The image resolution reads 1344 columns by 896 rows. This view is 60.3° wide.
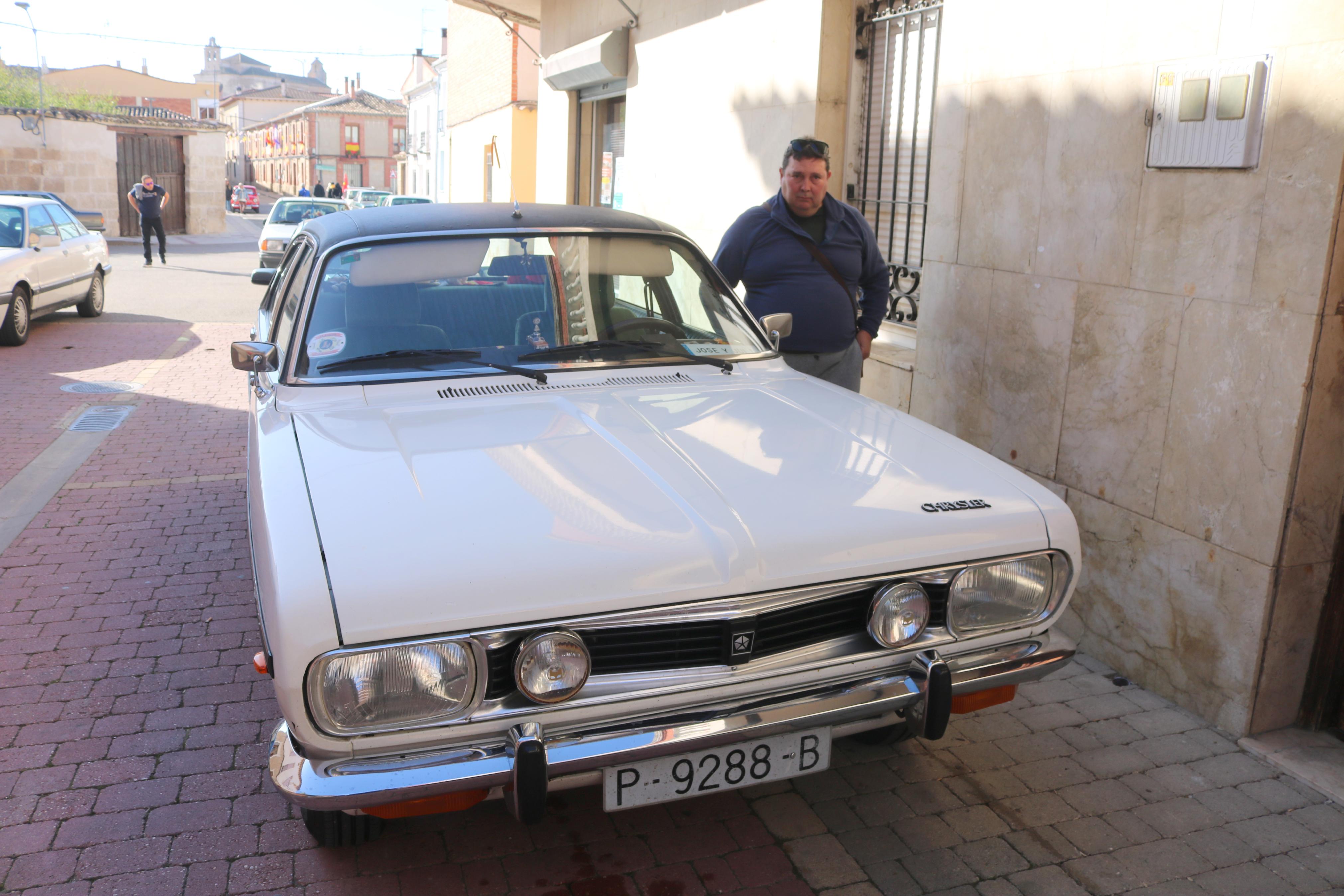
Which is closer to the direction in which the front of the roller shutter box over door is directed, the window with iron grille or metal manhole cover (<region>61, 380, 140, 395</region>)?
the metal manhole cover

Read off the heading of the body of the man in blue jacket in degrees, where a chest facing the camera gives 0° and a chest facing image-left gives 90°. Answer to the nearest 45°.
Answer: approximately 0°

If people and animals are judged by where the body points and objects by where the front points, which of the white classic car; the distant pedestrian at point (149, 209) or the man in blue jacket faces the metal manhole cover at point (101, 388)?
the distant pedestrian

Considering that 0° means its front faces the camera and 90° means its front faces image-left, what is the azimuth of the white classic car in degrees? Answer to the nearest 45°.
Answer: approximately 315°

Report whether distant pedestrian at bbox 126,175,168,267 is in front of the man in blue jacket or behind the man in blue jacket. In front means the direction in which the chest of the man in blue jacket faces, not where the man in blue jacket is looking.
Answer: behind

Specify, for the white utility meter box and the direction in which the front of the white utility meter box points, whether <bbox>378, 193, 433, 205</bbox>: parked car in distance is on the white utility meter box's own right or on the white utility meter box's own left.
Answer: on the white utility meter box's own right

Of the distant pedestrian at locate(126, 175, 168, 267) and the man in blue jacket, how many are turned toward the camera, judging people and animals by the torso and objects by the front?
2

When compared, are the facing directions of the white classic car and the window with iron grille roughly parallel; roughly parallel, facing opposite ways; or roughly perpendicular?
roughly perpendicular

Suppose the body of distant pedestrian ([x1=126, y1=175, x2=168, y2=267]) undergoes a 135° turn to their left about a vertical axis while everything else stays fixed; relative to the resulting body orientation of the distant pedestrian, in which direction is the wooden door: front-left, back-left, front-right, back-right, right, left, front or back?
front-left

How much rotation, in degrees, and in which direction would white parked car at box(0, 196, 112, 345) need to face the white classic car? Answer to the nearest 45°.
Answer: approximately 45° to its left

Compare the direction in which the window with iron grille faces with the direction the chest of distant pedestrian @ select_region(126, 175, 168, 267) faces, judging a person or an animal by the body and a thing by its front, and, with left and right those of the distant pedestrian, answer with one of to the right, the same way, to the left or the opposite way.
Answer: to the right
